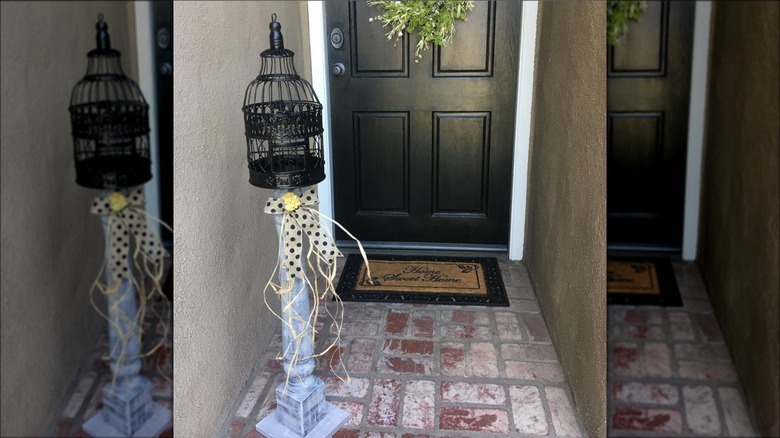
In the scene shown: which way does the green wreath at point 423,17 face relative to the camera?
toward the camera

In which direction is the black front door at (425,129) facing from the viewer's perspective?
toward the camera
